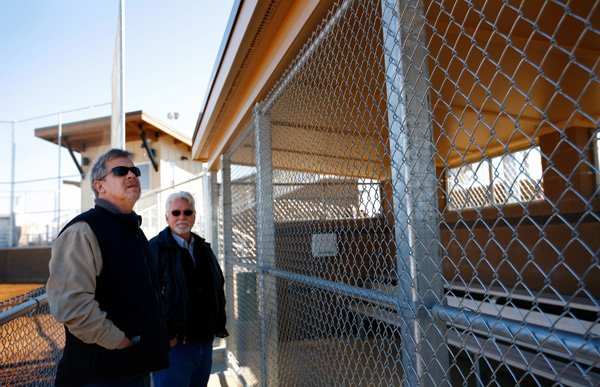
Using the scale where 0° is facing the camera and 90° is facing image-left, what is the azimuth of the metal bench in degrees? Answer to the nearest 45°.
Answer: approximately 45°

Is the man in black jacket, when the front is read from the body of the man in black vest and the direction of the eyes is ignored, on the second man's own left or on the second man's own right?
on the second man's own left

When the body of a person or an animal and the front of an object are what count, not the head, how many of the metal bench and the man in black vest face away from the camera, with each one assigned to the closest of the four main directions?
0

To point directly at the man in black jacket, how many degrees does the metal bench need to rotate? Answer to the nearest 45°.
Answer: approximately 45° to its right

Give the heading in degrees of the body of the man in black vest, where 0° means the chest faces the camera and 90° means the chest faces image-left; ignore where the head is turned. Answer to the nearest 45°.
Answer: approximately 315°
